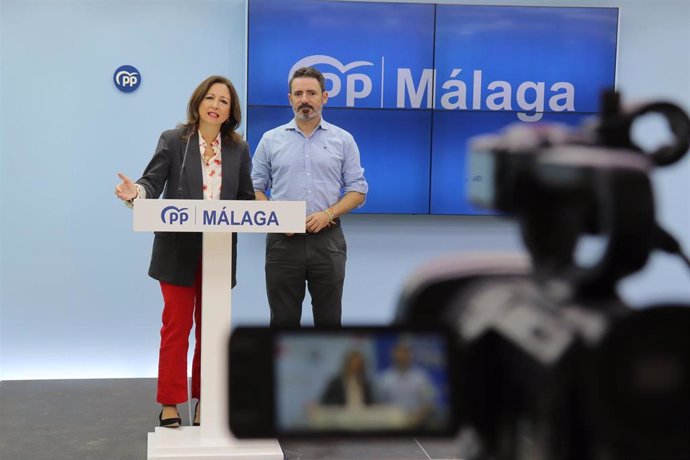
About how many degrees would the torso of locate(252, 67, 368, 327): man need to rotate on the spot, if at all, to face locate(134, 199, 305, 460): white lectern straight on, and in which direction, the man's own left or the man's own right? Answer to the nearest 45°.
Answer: approximately 45° to the man's own right

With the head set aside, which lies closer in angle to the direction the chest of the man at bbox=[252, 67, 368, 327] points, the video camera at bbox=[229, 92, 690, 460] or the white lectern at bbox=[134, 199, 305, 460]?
the video camera

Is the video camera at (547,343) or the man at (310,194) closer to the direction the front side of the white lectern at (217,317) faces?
the video camera

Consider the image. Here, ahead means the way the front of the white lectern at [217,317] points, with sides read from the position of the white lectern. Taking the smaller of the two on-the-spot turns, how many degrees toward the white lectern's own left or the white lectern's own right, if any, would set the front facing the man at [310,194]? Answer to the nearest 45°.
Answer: approximately 135° to the white lectern's own left

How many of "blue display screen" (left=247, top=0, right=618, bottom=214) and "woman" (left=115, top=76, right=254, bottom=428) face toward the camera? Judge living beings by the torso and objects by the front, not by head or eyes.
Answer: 2

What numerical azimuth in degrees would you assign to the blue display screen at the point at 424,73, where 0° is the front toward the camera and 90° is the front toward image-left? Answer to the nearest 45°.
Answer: approximately 0°

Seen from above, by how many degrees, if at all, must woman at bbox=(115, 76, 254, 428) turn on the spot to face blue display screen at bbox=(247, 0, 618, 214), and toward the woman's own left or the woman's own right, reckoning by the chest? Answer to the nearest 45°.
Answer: approximately 135° to the woman's own left

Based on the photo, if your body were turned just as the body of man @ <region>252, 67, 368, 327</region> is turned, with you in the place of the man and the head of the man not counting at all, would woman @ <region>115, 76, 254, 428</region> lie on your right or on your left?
on your right

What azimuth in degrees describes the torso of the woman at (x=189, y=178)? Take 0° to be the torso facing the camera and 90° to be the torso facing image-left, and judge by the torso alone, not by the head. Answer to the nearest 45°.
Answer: approximately 0°

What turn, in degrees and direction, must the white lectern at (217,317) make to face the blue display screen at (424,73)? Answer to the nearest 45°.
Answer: approximately 135° to its left
